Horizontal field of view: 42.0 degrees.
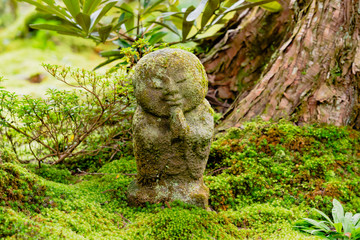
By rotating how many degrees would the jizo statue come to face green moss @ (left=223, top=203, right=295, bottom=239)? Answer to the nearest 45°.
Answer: approximately 90° to its left

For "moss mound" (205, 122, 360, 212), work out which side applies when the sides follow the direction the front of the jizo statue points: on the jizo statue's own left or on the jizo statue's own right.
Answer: on the jizo statue's own left

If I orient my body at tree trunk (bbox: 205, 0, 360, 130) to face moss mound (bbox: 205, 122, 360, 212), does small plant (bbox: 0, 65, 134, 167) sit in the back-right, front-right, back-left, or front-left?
front-right

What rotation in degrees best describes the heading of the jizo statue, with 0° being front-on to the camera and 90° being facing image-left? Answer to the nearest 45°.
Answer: approximately 0°

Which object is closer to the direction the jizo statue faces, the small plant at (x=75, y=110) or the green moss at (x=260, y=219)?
the green moss

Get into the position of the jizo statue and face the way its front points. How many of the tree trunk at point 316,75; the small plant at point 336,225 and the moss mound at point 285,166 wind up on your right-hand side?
0

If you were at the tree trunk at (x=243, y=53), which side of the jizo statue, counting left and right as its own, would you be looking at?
back

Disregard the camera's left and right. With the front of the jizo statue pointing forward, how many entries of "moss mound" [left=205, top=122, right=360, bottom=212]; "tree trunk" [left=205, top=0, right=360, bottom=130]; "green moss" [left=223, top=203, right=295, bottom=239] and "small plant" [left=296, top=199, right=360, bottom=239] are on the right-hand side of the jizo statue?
0

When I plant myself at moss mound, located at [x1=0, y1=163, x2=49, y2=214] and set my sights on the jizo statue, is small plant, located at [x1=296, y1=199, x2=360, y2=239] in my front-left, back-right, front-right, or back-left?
front-right

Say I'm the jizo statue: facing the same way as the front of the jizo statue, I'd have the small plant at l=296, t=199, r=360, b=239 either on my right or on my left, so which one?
on my left

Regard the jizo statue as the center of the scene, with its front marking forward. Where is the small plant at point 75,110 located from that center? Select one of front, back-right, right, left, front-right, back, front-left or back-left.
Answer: back-right

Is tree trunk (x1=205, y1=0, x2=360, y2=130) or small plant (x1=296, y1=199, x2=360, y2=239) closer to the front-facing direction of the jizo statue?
the small plant
